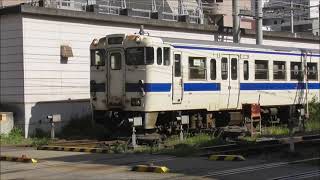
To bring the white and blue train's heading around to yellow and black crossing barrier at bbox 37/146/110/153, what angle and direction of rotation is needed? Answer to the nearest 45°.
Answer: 0° — it already faces it

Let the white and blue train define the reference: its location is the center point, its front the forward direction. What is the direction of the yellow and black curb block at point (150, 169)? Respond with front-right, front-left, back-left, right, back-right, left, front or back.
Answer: front-left

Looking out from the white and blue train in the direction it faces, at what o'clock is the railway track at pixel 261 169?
The railway track is roughly at 10 o'clock from the white and blue train.

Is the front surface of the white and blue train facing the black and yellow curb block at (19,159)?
yes

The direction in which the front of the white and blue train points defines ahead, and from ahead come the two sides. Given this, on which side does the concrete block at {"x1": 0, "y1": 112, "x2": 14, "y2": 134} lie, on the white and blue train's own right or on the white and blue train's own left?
on the white and blue train's own right

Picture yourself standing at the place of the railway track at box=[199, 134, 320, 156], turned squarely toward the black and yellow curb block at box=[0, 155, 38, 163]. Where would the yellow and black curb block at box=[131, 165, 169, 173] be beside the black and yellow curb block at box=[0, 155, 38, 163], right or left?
left

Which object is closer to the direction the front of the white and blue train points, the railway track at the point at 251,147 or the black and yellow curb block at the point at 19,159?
the black and yellow curb block

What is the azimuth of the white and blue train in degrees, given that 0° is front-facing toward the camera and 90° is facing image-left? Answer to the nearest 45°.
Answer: approximately 45°

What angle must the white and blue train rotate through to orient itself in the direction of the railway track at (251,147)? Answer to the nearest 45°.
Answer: approximately 90° to its left
